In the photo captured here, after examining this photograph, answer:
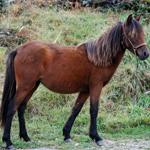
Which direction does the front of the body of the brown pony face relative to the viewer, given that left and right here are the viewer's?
facing to the right of the viewer
